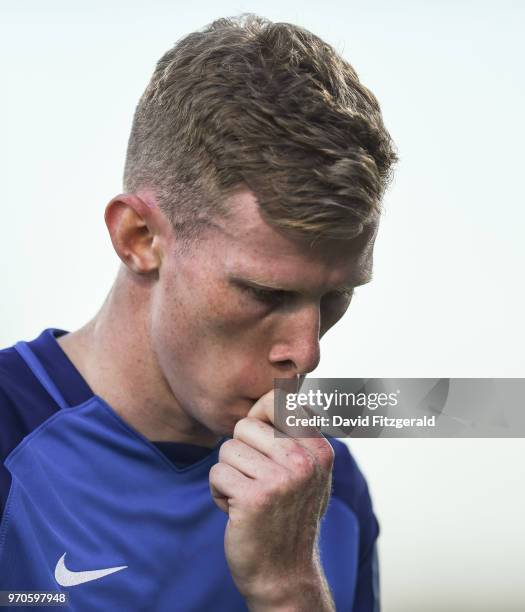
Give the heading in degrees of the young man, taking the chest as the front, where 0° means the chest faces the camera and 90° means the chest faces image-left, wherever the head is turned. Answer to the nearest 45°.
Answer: approximately 315°
